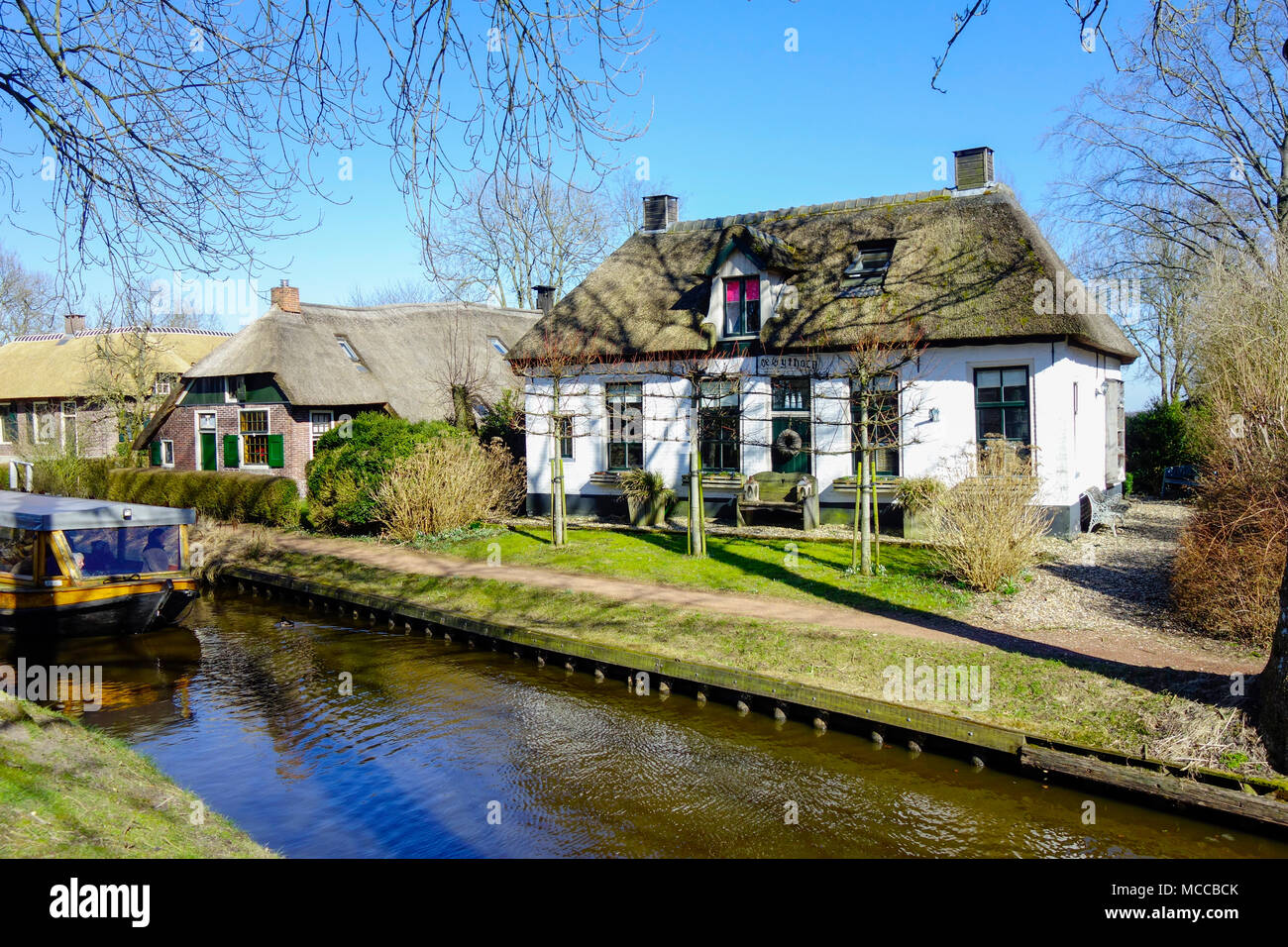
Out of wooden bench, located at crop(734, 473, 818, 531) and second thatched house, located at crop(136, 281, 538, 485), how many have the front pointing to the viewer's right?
0

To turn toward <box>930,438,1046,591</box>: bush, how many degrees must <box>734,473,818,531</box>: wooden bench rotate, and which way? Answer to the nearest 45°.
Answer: approximately 90° to its left

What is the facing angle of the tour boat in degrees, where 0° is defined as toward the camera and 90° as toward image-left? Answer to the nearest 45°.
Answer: approximately 315°

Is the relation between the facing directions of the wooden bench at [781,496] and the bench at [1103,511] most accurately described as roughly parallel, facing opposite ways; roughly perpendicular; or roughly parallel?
roughly perpendicular

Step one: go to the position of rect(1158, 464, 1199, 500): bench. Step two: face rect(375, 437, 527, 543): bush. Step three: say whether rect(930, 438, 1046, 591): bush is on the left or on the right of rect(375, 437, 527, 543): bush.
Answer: left

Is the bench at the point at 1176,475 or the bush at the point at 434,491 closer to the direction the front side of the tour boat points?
the bench

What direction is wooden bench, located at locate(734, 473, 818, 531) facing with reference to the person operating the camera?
facing the viewer and to the left of the viewer

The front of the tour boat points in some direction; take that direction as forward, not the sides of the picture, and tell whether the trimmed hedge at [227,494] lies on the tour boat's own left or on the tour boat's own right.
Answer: on the tour boat's own left

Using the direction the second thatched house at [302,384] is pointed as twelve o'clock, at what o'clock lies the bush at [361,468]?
The bush is roughly at 10 o'clock from the second thatched house.

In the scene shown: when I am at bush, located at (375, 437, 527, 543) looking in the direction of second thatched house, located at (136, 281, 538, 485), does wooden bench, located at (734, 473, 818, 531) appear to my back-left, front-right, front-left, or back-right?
back-right

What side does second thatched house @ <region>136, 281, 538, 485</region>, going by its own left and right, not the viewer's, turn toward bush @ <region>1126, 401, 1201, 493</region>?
left
